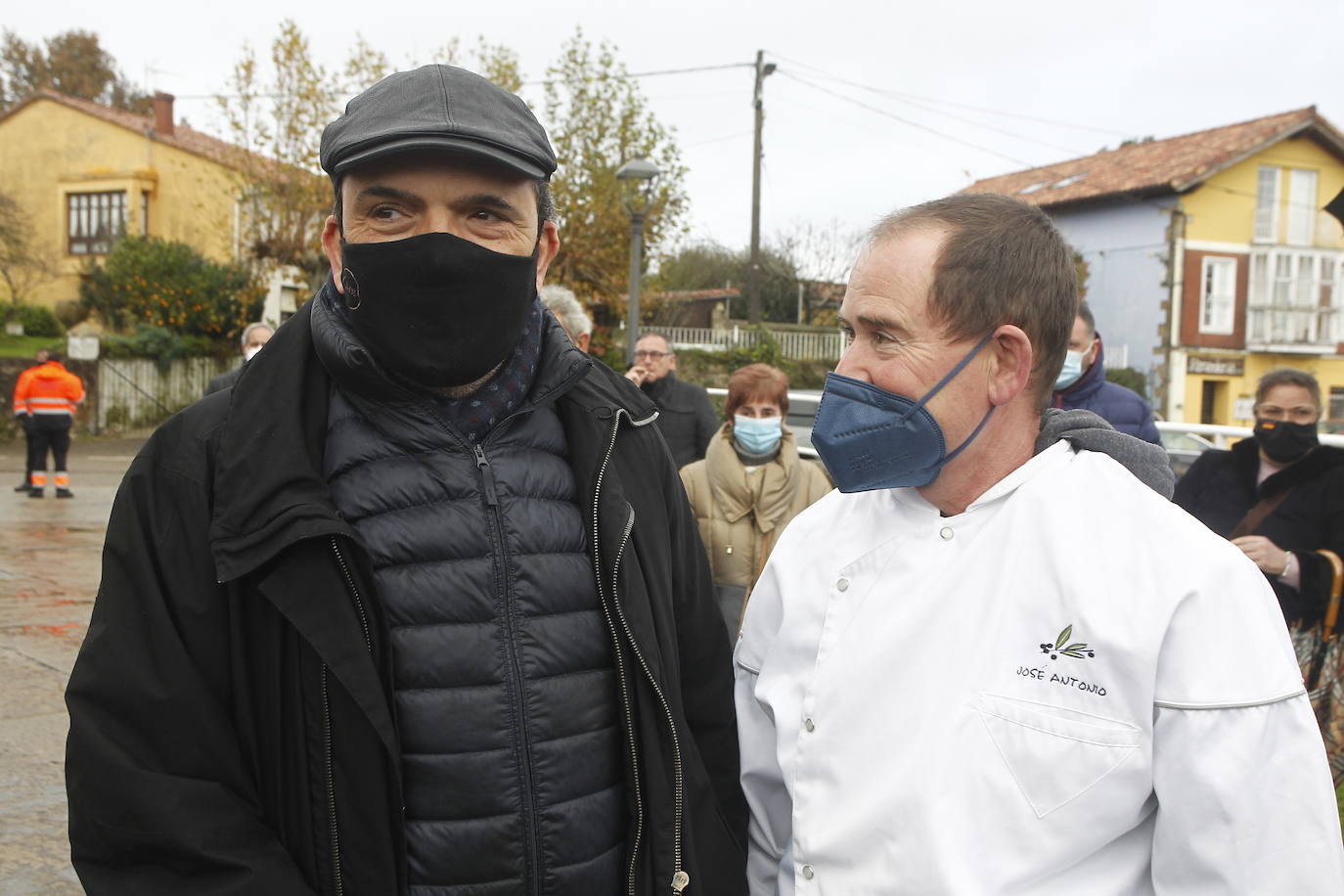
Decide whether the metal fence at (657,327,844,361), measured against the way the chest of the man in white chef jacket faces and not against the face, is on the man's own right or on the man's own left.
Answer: on the man's own right

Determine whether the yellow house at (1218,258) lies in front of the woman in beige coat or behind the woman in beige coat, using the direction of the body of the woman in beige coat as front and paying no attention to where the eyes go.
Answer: behind

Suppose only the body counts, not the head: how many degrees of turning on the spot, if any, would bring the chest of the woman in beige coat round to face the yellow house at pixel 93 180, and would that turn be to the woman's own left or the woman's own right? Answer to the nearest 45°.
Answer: approximately 135° to the woman's own right

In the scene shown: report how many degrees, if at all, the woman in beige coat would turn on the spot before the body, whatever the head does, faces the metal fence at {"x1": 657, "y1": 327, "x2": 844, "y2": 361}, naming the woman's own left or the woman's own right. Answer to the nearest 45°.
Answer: approximately 180°

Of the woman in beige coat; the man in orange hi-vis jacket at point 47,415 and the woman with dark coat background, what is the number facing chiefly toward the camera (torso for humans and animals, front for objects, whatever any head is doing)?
2

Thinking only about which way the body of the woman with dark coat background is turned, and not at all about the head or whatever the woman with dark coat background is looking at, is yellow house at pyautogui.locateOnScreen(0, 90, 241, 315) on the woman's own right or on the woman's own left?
on the woman's own right

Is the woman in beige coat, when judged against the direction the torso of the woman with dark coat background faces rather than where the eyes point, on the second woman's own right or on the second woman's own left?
on the second woman's own right

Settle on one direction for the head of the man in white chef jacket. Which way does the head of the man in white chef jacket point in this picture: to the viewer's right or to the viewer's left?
to the viewer's left

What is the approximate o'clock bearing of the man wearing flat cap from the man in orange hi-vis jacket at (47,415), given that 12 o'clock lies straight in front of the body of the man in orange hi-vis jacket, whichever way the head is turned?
The man wearing flat cap is roughly at 6 o'clock from the man in orange hi-vis jacket.

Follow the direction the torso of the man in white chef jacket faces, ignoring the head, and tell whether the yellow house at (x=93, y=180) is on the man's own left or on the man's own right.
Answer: on the man's own right

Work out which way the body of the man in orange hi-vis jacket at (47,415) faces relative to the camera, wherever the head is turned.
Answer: away from the camera
